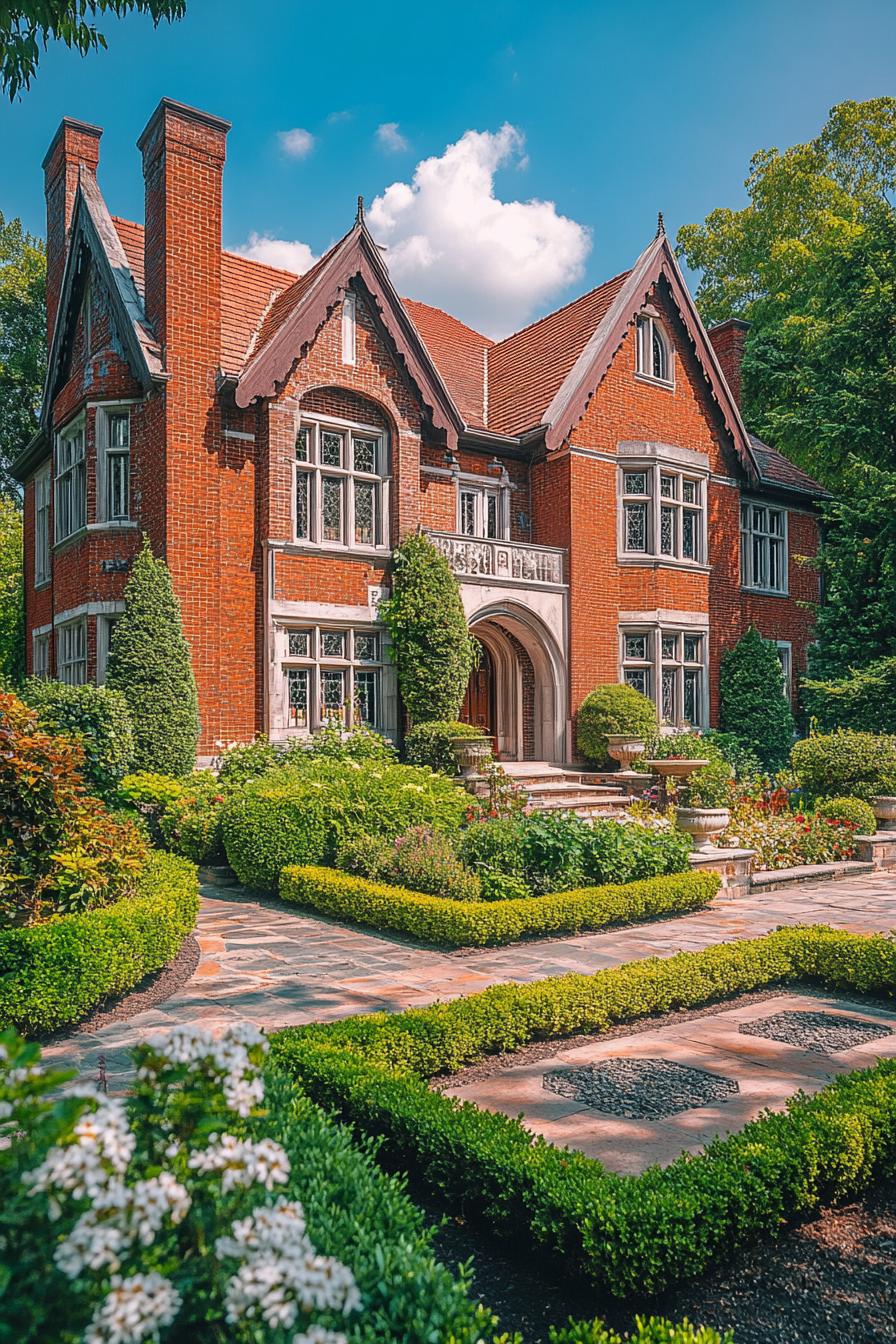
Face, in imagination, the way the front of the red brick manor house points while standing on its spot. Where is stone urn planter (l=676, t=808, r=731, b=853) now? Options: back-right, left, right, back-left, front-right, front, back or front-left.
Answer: front

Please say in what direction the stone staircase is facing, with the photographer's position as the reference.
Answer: facing the viewer and to the right of the viewer

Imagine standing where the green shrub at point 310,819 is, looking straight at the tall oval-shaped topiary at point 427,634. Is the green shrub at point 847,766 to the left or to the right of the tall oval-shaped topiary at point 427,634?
right

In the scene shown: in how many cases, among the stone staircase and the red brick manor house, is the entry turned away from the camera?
0

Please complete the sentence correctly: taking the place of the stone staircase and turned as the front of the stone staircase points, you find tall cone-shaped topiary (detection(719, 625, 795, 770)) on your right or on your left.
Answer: on your left

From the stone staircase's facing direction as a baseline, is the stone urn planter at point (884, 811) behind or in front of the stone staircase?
in front

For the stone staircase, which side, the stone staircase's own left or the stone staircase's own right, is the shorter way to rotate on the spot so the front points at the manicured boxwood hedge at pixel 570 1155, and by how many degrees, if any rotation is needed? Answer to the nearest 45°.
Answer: approximately 45° to the stone staircase's own right

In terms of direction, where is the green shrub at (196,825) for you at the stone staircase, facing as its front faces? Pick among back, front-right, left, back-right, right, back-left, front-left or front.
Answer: right

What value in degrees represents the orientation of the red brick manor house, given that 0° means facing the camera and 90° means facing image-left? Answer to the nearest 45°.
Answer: approximately 315°

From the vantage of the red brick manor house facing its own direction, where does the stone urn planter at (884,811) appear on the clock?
The stone urn planter is roughly at 11 o'clock from the red brick manor house.
